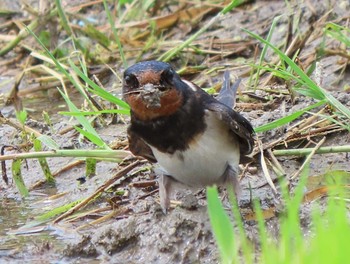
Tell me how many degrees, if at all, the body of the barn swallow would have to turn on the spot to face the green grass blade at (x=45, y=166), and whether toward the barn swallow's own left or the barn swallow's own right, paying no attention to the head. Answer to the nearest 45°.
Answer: approximately 90° to the barn swallow's own right

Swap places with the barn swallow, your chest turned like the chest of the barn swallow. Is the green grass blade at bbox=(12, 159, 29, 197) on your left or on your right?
on your right

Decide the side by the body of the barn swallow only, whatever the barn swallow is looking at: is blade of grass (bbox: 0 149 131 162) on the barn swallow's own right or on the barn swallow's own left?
on the barn swallow's own right

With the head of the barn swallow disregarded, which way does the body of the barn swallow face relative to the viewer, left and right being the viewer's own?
facing the viewer and to the left of the viewer

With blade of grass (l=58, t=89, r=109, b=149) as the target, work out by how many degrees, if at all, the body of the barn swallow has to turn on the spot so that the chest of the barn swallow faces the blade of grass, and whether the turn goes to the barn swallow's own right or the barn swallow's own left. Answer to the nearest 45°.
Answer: approximately 90° to the barn swallow's own right

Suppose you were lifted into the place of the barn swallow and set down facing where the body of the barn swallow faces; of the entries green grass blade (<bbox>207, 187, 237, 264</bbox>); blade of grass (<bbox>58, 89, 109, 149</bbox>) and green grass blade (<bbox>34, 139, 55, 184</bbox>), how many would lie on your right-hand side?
2

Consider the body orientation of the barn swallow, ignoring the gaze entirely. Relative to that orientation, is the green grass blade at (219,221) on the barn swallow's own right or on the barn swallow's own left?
on the barn swallow's own left
